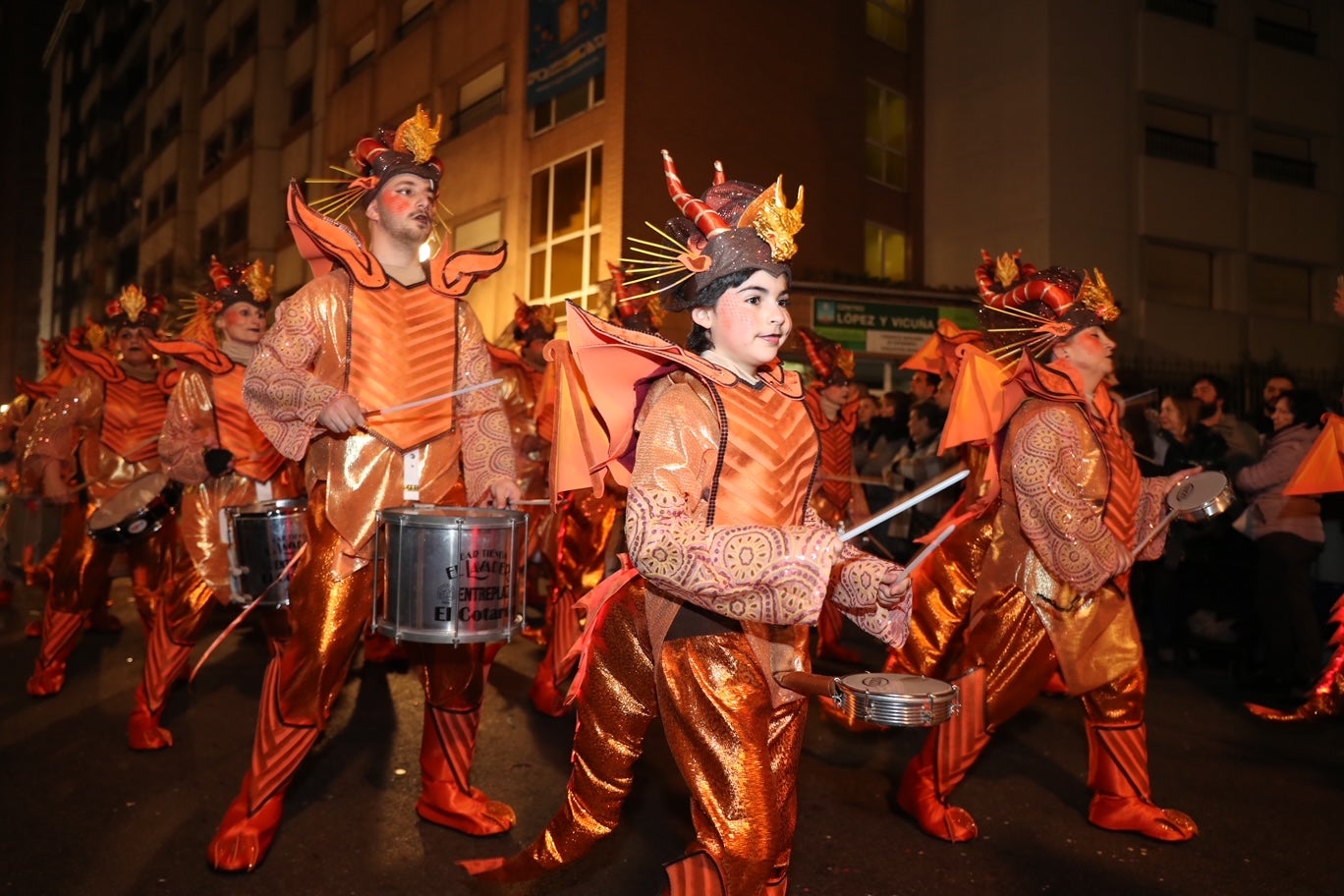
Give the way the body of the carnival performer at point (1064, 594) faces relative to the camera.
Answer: to the viewer's right

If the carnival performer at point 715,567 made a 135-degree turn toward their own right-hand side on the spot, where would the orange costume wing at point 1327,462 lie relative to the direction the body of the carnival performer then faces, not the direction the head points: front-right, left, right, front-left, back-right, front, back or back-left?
back-right

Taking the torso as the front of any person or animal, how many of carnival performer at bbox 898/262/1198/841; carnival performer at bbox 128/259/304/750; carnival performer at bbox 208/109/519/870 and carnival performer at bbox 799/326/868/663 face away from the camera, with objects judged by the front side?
0

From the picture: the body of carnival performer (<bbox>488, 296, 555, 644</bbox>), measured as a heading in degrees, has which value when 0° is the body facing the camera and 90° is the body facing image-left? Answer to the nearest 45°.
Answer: approximately 315°

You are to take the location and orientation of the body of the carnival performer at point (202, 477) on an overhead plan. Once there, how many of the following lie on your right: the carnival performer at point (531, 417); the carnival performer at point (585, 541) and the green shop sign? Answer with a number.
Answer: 0

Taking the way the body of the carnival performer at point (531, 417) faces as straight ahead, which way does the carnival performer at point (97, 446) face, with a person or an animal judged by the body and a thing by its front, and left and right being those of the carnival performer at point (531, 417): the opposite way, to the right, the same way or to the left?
the same way

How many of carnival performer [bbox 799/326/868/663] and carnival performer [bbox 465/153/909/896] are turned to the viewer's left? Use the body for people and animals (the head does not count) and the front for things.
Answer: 0

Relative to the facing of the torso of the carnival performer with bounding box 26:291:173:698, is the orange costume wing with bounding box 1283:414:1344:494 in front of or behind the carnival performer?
in front

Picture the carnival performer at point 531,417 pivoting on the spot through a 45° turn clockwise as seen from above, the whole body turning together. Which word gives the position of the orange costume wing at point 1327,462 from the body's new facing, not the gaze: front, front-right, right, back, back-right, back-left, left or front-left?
front-left

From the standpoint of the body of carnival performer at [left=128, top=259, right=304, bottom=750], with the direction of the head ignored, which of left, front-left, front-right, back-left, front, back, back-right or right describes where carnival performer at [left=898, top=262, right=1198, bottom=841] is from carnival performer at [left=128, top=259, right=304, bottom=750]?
front

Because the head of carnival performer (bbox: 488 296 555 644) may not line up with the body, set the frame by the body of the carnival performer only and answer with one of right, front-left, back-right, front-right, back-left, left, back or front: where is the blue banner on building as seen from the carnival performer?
back-left

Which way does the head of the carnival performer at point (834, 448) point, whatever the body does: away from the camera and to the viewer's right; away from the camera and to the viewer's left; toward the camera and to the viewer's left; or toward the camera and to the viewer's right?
toward the camera and to the viewer's right

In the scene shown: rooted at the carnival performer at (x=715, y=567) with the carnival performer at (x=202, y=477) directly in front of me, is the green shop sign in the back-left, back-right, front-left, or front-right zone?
front-right

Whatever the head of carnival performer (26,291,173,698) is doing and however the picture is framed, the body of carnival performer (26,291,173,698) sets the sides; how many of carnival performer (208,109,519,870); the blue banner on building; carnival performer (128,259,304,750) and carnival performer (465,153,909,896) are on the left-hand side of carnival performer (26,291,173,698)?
1

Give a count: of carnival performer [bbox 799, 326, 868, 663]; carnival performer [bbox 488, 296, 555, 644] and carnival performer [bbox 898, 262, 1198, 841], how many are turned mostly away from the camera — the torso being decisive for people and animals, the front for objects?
0

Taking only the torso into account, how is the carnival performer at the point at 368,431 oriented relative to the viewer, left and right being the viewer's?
facing the viewer and to the right of the viewer
